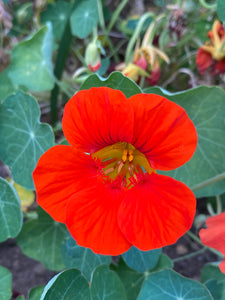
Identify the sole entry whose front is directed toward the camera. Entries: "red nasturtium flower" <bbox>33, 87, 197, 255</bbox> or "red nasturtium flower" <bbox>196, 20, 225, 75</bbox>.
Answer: "red nasturtium flower" <bbox>33, 87, 197, 255</bbox>

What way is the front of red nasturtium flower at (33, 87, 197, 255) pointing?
toward the camera
